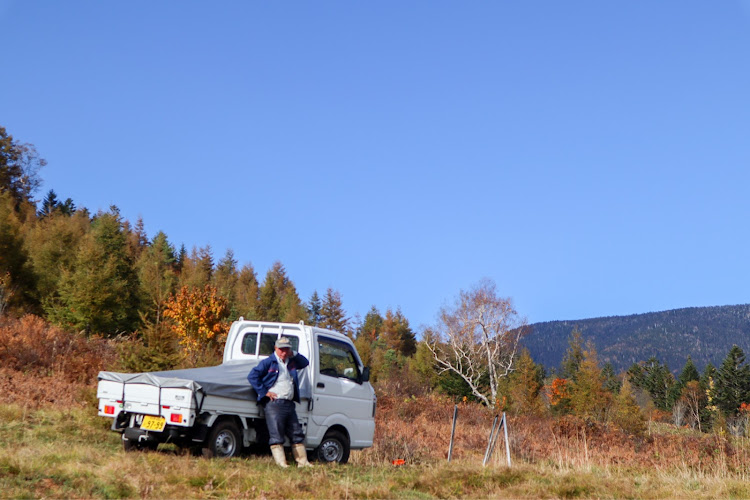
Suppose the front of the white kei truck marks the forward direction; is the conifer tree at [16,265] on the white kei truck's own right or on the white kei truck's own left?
on the white kei truck's own left

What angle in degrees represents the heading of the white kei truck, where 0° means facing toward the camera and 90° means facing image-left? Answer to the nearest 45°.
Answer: approximately 225°

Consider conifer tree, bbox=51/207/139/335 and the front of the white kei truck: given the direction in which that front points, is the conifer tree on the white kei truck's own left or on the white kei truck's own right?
on the white kei truck's own left
